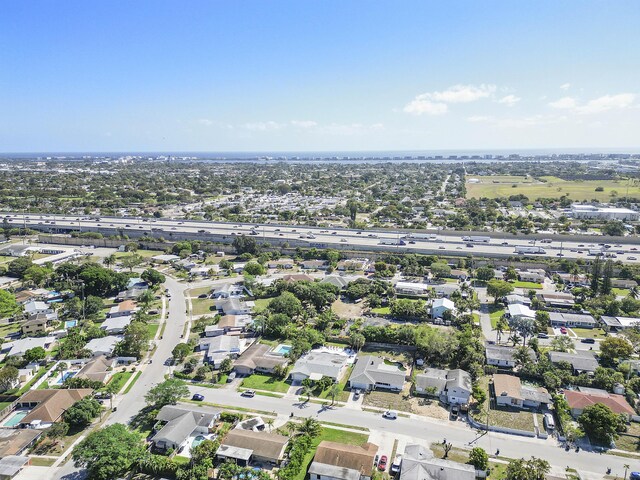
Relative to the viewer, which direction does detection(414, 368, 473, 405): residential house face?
toward the camera

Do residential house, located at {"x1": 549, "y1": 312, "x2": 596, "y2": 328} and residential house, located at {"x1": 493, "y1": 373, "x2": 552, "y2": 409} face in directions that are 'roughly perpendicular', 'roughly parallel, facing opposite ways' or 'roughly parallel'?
roughly parallel

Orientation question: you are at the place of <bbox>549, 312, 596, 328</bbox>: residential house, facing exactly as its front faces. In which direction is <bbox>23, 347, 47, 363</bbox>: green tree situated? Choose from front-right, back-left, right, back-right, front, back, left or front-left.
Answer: front-right

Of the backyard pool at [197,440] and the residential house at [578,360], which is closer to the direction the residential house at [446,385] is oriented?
the backyard pool

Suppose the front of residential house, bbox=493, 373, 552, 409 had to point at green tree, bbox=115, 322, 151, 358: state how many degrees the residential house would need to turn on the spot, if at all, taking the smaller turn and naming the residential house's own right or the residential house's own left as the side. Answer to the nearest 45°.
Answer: approximately 90° to the residential house's own right

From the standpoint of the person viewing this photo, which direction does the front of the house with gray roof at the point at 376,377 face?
facing the viewer

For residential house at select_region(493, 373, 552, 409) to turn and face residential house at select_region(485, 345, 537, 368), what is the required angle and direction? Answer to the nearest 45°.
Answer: approximately 180°

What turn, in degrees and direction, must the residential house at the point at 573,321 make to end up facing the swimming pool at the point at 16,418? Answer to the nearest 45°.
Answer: approximately 45° to its right

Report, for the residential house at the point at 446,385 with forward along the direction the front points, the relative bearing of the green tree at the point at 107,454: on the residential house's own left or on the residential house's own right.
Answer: on the residential house's own right

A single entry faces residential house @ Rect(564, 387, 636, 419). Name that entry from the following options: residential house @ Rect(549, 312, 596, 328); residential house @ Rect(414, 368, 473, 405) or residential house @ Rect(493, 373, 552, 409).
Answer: residential house @ Rect(549, 312, 596, 328)

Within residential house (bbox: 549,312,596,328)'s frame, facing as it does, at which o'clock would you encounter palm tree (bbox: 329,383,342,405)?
The palm tree is roughly at 1 o'clock from the residential house.

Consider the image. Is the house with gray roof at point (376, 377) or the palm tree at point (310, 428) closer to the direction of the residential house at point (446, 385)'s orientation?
the palm tree

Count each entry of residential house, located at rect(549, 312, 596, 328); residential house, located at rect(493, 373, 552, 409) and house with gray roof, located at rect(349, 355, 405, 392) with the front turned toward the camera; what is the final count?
3

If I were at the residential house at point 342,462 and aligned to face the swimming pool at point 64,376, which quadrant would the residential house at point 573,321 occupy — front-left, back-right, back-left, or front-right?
back-right
